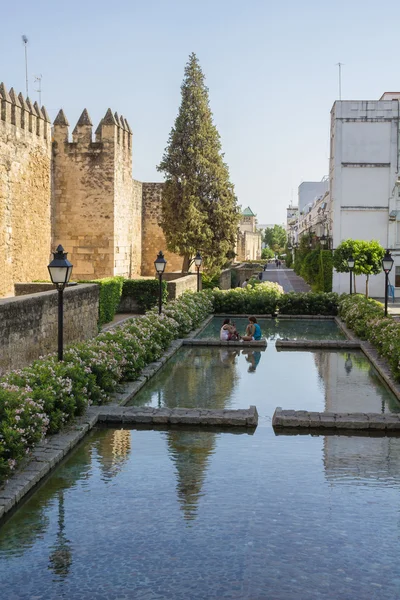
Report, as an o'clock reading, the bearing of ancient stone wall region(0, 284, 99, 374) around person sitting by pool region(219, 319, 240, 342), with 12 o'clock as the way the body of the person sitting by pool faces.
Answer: The ancient stone wall is roughly at 4 o'clock from the person sitting by pool.

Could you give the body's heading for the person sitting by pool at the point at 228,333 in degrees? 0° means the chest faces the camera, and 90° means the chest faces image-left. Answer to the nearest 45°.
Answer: approximately 270°

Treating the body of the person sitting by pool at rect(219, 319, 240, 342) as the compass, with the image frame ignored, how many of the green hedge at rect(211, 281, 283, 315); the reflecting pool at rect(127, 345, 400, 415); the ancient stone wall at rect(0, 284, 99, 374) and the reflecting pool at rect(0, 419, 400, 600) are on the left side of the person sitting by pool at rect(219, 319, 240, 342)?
1

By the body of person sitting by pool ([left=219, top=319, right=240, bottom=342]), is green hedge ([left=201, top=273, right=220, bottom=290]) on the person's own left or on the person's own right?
on the person's own left

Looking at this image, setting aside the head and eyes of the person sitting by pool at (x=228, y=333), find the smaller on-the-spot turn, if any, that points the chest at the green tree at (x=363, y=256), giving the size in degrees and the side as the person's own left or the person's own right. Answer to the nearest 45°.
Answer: approximately 90° to the person's own left

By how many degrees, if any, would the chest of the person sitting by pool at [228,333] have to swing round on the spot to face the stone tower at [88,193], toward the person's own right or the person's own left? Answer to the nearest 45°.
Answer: approximately 135° to the person's own left

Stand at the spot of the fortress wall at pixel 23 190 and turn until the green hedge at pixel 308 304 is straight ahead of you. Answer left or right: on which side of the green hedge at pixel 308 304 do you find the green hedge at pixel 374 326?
right

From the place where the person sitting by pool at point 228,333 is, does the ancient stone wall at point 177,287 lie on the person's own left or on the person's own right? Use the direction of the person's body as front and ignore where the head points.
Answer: on the person's own left

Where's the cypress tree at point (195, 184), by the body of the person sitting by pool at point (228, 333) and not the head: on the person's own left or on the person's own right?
on the person's own left

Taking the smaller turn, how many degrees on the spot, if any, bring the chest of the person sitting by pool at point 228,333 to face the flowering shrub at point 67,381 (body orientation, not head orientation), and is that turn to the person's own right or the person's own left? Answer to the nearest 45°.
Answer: approximately 90° to the person's own right

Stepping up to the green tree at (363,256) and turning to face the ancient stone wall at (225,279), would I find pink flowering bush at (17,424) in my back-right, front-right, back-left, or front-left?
back-left

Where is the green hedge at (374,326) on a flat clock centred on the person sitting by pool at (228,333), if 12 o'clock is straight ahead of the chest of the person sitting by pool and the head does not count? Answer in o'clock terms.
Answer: The green hedge is roughly at 12 o'clock from the person sitting by pool.

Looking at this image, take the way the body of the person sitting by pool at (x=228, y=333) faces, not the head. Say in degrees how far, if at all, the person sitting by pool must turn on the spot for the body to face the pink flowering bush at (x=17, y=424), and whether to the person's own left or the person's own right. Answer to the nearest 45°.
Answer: approximately 90° to the person's own right
